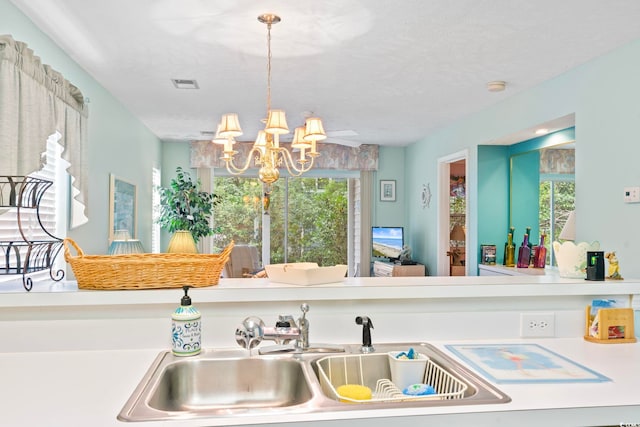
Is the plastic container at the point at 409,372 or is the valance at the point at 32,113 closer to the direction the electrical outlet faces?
the plastic container

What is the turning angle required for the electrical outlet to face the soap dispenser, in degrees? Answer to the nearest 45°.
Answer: approximately 45° to its right

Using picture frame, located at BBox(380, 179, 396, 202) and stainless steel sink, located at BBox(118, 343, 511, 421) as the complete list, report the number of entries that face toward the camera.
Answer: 2

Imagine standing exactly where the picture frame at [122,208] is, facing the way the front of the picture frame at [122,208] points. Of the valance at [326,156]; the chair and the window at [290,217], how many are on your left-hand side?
3

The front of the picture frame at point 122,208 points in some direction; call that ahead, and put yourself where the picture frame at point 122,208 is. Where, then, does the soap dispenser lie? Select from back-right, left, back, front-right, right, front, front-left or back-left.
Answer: front-right

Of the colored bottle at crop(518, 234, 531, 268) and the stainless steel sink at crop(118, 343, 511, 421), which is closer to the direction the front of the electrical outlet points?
the stainless steel sink

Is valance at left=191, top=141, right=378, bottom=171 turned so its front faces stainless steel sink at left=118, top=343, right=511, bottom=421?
yes

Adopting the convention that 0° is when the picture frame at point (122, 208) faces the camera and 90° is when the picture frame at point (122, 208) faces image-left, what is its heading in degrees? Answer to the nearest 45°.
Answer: approximately 315°

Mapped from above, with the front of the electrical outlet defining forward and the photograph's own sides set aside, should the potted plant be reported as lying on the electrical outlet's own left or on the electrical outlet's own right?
on the electrical outlet's own right

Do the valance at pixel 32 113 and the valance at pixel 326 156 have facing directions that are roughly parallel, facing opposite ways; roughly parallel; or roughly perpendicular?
roughly perpendicular

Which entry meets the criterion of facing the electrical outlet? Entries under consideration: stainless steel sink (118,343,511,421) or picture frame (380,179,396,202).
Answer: the picture frame

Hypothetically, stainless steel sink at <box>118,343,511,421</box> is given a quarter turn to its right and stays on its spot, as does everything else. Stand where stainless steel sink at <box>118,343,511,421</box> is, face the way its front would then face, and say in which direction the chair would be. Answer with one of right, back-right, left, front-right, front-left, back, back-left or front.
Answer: right

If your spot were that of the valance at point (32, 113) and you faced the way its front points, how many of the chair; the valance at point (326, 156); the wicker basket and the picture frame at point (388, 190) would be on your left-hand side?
3

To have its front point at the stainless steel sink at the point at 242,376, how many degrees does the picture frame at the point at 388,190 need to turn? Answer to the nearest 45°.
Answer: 0° — it already faces it

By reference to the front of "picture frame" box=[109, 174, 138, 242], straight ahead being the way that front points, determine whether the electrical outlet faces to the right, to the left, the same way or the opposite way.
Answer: to the right
